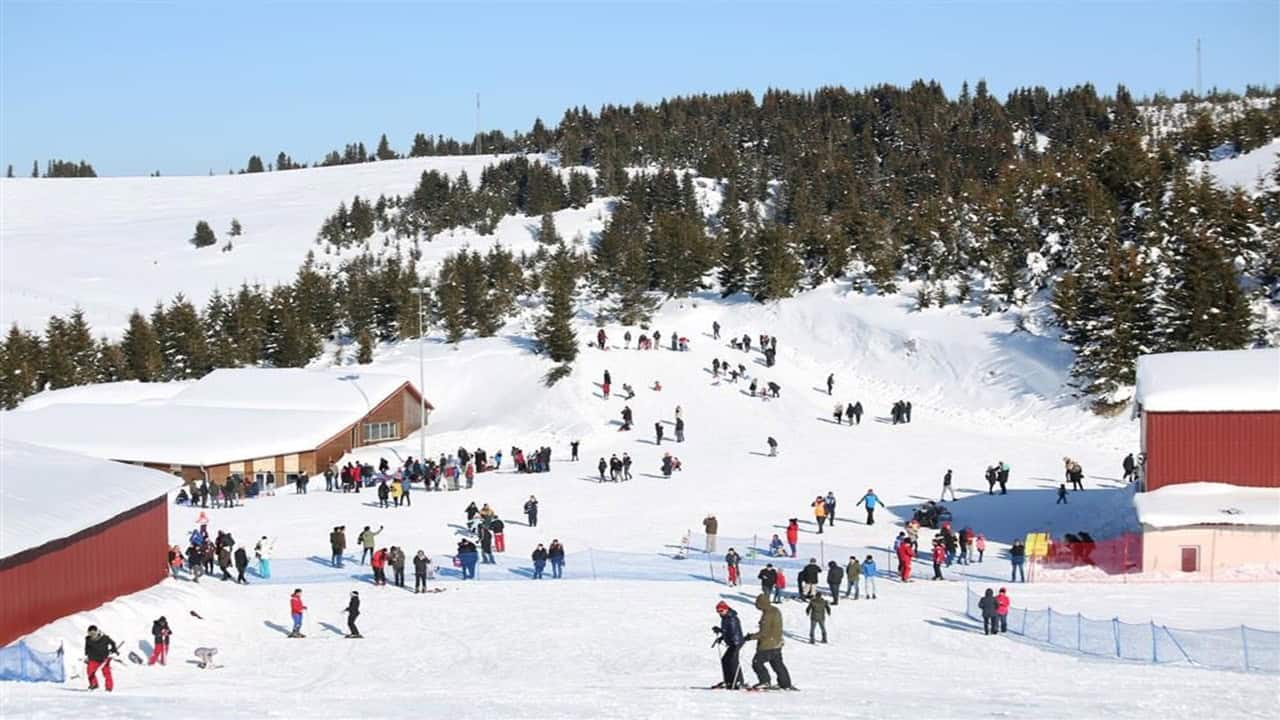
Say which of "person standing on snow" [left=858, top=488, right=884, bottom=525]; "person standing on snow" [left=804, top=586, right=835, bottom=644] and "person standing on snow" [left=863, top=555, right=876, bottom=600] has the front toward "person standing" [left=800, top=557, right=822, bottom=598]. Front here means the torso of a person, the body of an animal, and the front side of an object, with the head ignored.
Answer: "person standing on snow" [left=804, top=586, right=835, bottom=644]

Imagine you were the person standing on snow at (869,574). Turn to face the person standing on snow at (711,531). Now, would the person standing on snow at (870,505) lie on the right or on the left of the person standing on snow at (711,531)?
right

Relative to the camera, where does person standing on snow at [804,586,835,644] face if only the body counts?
away from the camera

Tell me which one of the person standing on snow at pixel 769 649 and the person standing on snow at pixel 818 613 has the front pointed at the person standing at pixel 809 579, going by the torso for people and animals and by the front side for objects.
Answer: the person standing on snow at pixel 818 613
